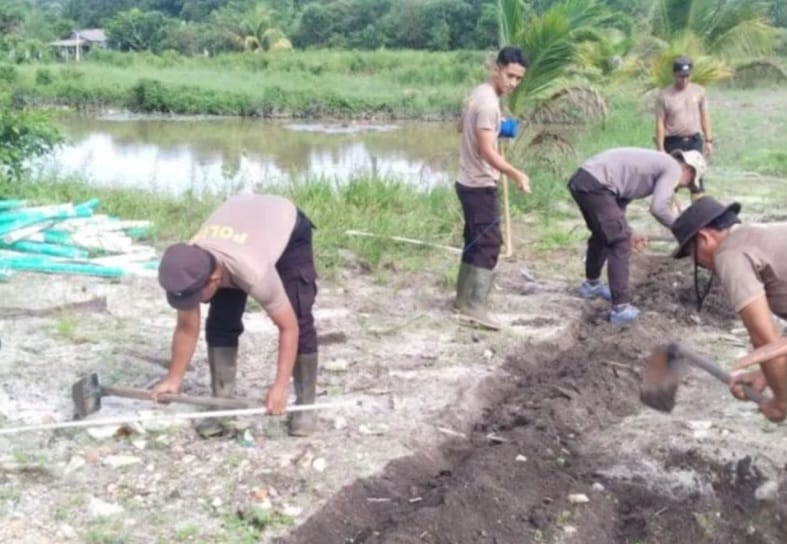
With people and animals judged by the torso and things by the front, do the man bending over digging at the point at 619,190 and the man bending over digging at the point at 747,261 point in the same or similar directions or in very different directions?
very different directions

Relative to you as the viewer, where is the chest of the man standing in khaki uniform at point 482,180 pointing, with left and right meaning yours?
facing to the right of the viewer

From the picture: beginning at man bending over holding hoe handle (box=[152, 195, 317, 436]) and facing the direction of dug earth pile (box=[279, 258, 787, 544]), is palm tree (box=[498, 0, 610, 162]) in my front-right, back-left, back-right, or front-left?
front-left

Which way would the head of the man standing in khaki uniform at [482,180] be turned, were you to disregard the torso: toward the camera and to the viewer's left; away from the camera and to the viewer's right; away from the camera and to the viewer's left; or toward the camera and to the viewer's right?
toward the camera and to the viewer's right

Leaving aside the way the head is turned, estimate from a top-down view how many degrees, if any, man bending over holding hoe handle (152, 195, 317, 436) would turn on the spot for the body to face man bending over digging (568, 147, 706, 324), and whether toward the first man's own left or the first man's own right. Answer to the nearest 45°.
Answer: approximately 180°

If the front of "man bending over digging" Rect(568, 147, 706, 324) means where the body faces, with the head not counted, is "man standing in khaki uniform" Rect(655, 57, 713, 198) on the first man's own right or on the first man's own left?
on the first man's own left

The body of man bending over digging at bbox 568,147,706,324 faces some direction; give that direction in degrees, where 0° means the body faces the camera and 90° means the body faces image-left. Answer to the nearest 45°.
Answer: approximately 270°

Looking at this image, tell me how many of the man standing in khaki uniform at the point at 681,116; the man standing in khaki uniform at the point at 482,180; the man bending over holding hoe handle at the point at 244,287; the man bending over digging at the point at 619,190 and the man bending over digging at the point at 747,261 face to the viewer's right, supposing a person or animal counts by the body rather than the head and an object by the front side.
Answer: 2

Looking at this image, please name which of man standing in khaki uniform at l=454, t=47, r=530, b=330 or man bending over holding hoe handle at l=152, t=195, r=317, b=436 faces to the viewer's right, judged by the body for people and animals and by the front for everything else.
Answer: the man standing in khaki uniform

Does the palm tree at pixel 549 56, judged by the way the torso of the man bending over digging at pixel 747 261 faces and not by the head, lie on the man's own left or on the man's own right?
on the man's own right

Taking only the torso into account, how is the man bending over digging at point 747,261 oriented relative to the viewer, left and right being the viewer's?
facing to the left of the viewer

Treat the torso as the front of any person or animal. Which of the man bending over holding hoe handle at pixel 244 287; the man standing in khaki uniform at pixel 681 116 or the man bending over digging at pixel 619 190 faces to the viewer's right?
the man bending over digging at pixel 619 190

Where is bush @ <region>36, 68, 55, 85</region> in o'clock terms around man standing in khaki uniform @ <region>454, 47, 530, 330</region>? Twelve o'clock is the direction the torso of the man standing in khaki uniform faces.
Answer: The bush is roughly at 8 o'clock from the man standing in khaki uniform.

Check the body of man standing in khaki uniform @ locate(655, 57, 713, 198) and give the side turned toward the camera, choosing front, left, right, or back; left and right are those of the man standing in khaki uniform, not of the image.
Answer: front
